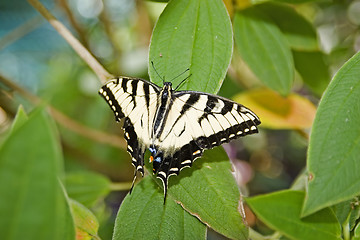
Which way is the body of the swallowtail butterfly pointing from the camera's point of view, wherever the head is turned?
away from the camera
